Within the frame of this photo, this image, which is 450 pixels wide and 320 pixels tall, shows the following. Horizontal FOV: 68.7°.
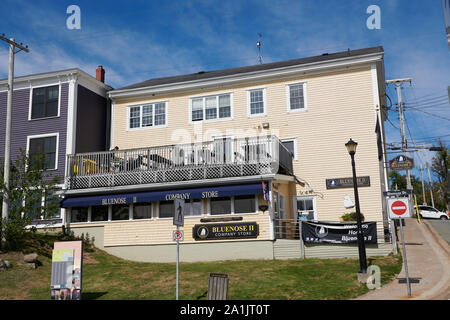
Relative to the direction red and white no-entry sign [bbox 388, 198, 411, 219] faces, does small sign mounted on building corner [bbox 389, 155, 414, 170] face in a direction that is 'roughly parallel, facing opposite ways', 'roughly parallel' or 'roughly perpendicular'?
roughly parallel

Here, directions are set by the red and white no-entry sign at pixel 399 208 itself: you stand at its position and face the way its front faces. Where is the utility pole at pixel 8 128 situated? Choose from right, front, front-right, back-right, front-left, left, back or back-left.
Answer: right

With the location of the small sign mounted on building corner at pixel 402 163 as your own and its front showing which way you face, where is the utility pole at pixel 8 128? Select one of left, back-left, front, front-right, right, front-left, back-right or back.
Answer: front-right

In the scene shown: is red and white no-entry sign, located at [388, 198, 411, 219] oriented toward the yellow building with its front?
no

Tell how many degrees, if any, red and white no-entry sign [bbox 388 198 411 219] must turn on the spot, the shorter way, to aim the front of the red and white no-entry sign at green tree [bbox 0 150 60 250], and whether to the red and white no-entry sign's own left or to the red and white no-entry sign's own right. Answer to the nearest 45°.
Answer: approximately 90° to the red and white no-entry sign's own right

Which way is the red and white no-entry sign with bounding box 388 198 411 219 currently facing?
toward the camera

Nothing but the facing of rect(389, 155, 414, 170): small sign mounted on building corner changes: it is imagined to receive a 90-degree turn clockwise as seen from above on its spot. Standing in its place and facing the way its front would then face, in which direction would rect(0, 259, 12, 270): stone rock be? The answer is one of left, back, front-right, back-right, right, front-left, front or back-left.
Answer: front-left

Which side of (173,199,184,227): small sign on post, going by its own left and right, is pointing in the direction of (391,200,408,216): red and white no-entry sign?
left

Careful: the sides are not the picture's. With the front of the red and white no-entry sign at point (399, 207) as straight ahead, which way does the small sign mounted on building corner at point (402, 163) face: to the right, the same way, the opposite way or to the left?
the same way

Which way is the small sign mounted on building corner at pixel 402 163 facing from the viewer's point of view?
toward the camera

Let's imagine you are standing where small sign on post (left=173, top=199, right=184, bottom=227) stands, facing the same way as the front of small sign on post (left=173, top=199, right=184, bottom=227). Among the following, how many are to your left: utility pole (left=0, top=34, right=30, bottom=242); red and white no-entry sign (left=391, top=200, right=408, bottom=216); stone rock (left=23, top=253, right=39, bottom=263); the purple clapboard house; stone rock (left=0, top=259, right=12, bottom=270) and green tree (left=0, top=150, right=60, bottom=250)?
1

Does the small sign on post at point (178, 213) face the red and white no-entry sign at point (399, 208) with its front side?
no

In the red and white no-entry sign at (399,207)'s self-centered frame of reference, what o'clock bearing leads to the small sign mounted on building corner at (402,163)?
The small sign mounted on building corner is roughly at 6 o'clock from the red and white no-entry sign.

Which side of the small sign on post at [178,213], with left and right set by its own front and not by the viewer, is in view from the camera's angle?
front

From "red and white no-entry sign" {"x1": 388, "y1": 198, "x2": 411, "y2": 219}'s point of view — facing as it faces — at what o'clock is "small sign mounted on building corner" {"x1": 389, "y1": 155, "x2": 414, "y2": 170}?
The small sign mounted on building corner is roughly at 6 o'clock from the red and white no-entry sign.

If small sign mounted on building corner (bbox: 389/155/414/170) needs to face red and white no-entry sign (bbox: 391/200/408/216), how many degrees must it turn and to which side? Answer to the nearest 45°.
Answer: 0° — it already faces it
